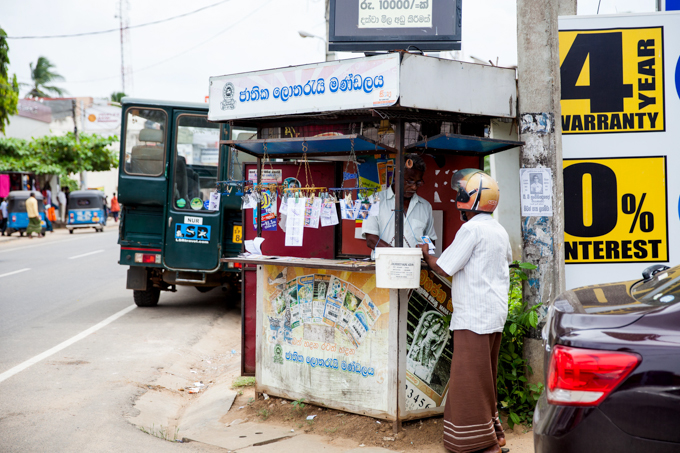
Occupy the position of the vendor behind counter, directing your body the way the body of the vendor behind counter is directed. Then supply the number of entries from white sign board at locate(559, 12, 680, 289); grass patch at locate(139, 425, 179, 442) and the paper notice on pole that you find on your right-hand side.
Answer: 1

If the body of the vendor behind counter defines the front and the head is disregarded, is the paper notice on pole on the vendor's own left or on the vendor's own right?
on the vendor's own left

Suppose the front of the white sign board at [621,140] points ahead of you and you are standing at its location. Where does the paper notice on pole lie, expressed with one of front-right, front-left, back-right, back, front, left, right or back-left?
front-right

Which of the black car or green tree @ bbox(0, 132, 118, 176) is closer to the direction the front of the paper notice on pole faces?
the black car

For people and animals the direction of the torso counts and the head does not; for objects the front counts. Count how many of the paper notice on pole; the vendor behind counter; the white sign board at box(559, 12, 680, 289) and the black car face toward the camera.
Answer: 3

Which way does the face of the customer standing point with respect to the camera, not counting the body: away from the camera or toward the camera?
away from the camera

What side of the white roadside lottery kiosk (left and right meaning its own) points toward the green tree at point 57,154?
right

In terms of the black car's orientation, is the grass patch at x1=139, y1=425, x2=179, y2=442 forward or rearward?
rearward

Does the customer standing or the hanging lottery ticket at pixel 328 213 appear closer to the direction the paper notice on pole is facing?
the customer standing

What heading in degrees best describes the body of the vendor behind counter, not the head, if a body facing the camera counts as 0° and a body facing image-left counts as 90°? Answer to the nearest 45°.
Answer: approximately 0°
